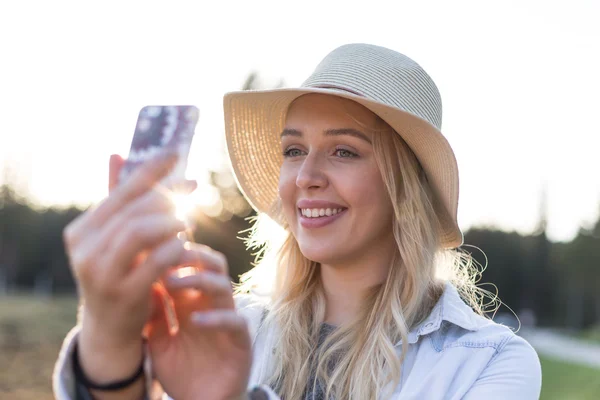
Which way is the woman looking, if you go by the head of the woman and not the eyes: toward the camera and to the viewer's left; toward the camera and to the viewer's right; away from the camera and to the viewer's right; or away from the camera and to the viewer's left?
toward the camera and to the viewer's left

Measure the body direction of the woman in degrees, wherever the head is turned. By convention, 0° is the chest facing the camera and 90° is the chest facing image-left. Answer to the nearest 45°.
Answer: approximately 45°
